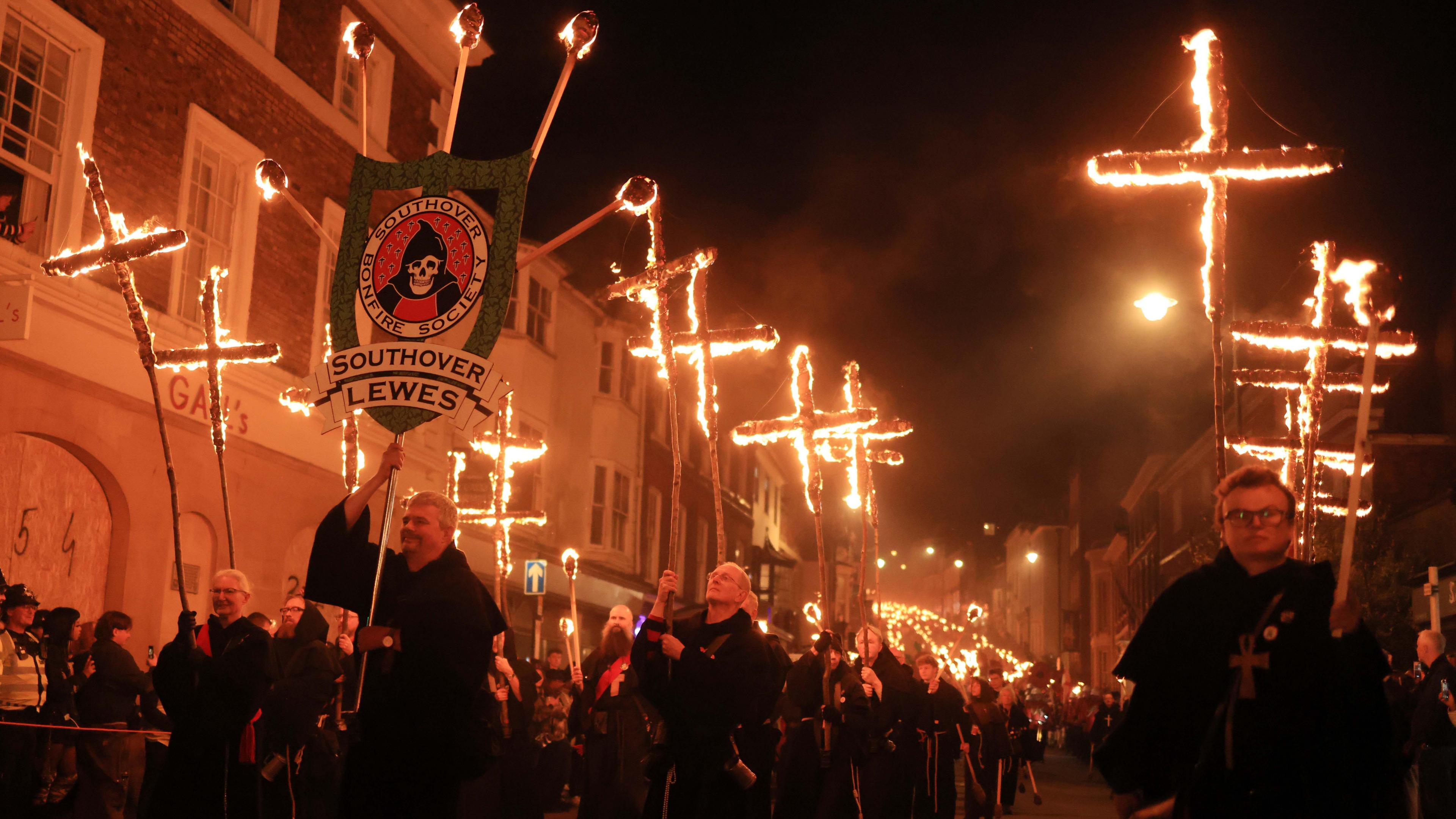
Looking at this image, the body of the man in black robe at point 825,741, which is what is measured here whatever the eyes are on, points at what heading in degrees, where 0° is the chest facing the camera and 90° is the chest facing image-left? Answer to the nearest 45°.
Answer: approximately 0°

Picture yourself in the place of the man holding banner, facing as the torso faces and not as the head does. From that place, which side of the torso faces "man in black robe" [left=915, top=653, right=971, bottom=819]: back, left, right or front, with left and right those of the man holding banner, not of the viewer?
back

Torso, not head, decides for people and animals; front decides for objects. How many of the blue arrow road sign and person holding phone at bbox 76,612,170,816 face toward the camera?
1

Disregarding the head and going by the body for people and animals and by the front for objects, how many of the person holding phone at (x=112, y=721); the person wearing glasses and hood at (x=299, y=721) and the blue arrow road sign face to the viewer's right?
1

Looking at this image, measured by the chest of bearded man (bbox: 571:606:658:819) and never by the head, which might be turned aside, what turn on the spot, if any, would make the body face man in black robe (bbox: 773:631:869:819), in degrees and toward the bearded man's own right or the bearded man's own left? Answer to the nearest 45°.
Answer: approximately 135° to the bearded man's own left

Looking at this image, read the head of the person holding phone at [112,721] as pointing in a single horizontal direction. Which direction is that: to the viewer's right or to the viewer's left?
to the viewer's right

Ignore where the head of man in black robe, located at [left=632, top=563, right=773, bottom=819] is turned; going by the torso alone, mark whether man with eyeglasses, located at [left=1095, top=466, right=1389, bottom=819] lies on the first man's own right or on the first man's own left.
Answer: on the first man's own left

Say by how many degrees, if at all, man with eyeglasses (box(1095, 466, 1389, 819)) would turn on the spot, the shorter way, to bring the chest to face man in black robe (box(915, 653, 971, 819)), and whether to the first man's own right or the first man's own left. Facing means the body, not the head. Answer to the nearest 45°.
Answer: approximately 180°

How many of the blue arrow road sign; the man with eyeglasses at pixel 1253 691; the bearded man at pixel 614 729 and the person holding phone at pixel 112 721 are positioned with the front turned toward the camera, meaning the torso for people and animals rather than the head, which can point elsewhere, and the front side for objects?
3

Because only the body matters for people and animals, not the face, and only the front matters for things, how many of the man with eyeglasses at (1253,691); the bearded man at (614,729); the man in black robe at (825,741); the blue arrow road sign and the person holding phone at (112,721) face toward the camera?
4

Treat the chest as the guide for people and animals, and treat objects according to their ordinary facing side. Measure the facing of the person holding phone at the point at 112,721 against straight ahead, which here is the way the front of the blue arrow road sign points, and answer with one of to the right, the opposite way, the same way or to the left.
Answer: to the left
